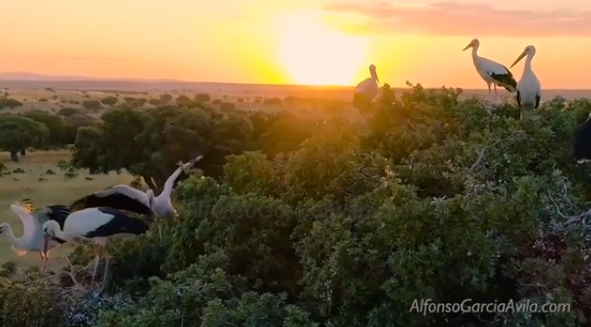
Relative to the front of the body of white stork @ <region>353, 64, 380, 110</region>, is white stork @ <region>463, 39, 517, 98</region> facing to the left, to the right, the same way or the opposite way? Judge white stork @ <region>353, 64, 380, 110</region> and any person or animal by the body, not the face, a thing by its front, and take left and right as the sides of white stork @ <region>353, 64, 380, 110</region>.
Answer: the opposite way

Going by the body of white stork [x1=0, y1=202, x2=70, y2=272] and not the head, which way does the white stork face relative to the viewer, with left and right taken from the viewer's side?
facing to the left of the viewer

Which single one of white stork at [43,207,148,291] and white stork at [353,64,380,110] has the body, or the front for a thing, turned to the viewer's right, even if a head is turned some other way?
white stork at [353,64,380,110]

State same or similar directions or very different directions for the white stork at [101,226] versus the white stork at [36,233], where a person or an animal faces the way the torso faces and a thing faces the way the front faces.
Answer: same or similar directions

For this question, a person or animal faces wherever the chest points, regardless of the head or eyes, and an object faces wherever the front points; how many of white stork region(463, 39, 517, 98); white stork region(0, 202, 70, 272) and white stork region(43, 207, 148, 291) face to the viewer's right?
0

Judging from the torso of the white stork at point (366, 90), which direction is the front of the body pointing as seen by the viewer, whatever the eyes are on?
to the viewer's right

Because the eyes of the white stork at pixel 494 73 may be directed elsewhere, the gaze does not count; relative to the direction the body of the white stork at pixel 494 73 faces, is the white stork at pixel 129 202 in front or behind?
in front

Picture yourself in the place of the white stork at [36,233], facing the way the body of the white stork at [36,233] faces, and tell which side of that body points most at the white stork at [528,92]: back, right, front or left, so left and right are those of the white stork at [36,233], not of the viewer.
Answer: back

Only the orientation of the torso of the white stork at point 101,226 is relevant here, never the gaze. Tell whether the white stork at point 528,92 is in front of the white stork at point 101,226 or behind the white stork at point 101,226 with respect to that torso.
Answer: behind

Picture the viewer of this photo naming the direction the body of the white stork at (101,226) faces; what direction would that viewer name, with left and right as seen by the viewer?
facing to the left of the viewer

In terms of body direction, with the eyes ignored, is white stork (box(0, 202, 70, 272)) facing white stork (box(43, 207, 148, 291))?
no

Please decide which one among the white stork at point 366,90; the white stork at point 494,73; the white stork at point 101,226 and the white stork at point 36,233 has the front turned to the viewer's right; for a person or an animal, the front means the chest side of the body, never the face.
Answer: the white stork at point 366,90

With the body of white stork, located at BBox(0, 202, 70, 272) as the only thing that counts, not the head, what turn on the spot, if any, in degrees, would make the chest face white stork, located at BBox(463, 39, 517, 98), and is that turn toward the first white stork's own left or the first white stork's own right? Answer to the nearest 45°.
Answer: approximately 180°

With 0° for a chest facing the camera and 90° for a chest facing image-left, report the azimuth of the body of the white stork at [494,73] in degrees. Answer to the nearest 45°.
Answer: approximately 90°

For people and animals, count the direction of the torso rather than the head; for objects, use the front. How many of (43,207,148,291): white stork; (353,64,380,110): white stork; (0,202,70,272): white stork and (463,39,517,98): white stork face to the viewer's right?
1

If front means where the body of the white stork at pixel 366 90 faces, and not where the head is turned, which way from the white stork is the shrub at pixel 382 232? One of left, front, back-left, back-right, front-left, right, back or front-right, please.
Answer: right
